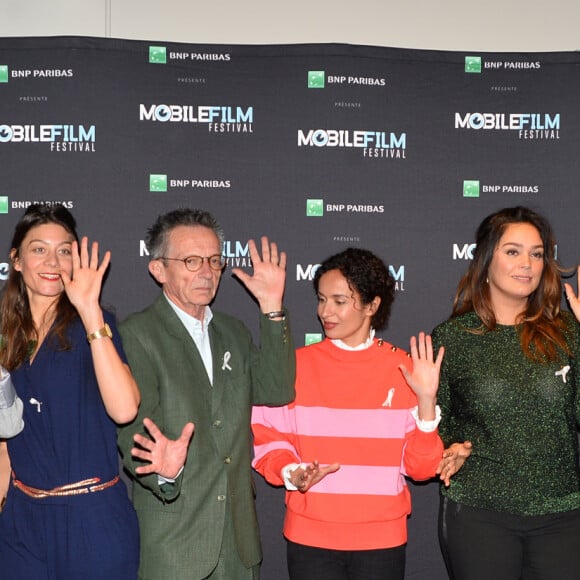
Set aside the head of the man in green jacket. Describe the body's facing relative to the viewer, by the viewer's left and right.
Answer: facing the viewer and to the right of the viewer

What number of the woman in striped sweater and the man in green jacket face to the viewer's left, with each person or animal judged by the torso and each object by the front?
0

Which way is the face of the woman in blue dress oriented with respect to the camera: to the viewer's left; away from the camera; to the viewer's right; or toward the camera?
toward the camera

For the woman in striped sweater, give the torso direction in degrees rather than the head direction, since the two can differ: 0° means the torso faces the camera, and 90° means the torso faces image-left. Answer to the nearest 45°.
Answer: approximately 0°

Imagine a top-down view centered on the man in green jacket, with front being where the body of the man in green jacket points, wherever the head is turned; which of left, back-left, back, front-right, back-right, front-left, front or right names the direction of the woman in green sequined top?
front-left

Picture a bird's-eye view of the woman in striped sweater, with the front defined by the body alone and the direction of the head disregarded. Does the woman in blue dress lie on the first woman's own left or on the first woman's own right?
on the first woman's own right

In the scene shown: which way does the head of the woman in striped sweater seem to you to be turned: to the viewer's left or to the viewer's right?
to the viewer's left
